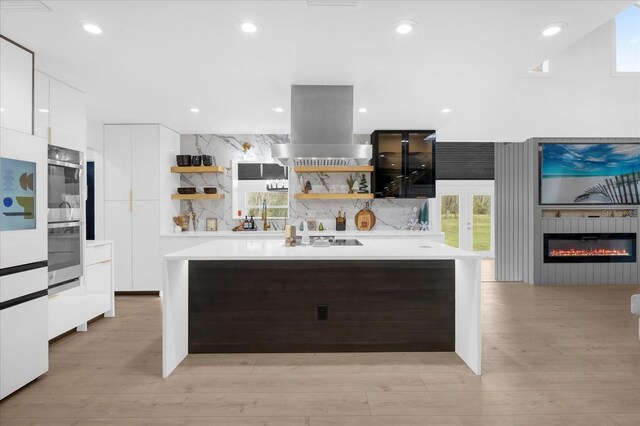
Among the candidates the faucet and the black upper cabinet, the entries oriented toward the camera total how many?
2

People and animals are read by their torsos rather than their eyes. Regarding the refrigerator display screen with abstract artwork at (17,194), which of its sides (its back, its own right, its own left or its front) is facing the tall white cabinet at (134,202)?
left

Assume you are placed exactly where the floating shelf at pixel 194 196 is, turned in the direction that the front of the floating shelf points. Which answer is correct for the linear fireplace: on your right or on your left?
on your left

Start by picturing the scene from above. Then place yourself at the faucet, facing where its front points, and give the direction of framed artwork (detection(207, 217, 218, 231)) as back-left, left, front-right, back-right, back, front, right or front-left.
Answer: right

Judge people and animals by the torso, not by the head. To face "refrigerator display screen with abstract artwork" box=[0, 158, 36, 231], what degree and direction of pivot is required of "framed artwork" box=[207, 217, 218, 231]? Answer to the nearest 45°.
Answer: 0° — it already faces it

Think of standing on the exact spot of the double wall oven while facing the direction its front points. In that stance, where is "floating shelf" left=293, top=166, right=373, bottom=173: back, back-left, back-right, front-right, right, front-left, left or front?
front-left

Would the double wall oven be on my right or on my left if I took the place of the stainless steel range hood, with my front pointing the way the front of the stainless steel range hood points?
on my right

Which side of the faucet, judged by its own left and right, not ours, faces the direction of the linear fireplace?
left

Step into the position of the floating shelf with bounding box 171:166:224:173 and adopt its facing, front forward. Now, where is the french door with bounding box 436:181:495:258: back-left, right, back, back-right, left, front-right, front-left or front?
left

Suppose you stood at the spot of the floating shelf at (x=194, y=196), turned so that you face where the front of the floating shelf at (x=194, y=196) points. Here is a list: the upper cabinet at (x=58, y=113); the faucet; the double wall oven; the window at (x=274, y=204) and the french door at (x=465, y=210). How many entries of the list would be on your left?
3

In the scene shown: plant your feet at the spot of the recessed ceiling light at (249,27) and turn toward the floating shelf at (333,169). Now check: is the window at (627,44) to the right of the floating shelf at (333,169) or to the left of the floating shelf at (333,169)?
right

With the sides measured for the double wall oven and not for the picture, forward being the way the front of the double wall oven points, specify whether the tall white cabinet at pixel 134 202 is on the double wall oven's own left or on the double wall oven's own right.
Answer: on the double wall oven's own left

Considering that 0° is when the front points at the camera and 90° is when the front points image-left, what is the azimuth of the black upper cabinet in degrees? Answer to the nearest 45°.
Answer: approximately 0°

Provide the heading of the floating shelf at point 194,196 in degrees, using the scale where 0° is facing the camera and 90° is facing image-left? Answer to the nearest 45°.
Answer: approximately 0°
